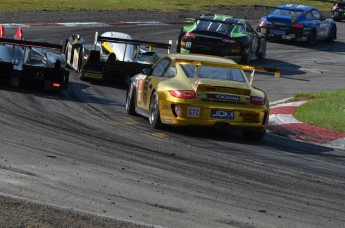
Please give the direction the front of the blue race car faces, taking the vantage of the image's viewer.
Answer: facing away from the viewer and to the right of the viewer

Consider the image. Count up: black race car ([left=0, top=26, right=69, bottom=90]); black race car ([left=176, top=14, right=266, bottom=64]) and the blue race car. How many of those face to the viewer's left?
0

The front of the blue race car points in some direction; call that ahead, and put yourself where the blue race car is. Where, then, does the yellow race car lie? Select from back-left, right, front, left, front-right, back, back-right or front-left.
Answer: back-right

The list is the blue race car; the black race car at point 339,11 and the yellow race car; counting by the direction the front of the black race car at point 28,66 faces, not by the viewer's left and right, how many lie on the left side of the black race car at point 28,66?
0

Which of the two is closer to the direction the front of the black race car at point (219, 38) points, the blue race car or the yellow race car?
the blue race car

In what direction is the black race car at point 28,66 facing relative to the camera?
away from the camera

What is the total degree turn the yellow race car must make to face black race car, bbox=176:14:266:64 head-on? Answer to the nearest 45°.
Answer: approximately 45° to its right

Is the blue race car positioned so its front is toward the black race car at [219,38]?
no

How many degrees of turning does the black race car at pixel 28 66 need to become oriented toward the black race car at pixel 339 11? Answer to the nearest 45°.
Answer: approximately 45° to its right

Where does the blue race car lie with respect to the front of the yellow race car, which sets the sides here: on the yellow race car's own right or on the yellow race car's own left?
on the yellow race car's own right

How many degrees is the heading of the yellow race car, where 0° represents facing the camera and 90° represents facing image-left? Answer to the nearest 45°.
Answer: approximately 135°

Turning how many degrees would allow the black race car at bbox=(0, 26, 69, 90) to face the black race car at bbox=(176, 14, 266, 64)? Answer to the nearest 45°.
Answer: approximately 45° to its right

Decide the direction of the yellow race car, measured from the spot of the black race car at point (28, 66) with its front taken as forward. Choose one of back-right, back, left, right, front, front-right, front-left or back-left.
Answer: back-right

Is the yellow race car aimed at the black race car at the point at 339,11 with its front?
no

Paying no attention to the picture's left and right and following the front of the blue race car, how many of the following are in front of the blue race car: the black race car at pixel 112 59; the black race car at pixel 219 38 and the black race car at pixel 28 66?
0
